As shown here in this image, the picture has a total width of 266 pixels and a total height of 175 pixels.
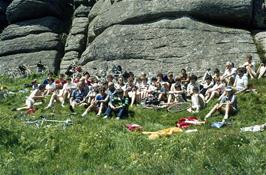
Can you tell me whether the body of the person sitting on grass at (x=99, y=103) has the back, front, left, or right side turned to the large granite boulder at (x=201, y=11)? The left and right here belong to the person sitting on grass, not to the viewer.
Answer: back

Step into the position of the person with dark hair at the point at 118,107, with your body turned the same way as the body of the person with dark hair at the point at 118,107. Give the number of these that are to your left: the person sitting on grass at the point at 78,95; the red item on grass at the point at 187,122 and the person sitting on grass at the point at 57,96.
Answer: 1

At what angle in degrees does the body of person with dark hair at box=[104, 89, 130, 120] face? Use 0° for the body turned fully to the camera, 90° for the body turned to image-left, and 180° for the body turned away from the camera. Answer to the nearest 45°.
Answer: approximately 45°

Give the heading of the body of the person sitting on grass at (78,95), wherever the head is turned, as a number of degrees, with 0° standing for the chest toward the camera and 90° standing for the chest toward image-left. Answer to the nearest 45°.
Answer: approximately 45°

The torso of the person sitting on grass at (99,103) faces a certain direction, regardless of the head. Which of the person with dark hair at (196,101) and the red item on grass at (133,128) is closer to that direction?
the red item on grass

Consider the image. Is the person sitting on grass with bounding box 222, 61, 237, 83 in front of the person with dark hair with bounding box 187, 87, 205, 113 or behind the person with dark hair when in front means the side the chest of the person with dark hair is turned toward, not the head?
behind

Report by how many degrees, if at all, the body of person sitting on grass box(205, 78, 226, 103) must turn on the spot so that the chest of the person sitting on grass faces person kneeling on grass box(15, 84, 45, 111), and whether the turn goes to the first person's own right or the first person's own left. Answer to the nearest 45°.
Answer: approximately 45° to the first person's own right

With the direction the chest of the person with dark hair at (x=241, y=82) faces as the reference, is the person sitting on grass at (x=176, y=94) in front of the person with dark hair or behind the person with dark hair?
in front
